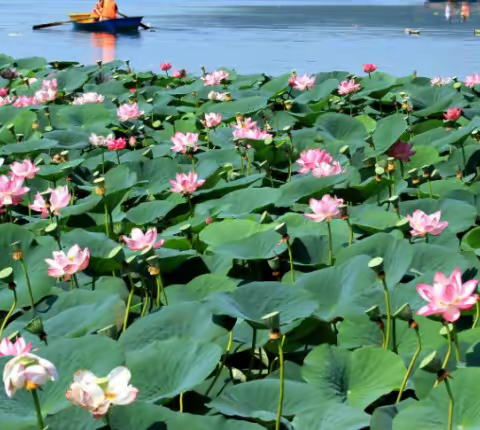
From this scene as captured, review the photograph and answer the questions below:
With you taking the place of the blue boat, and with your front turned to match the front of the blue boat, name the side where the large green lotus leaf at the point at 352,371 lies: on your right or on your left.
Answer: on your right

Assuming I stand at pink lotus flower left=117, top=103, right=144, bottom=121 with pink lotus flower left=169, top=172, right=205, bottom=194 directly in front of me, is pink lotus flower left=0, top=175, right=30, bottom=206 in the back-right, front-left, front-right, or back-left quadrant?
front-right

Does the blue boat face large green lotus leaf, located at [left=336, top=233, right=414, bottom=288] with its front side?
no

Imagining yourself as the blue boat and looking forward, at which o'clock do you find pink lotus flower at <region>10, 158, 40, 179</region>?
The pink lotus flower is roughly at 3 o'clock from the blue boat.

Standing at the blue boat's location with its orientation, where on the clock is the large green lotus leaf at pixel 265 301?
The large green lotus leaf is roughly at 3 o'clock from the blue boat.

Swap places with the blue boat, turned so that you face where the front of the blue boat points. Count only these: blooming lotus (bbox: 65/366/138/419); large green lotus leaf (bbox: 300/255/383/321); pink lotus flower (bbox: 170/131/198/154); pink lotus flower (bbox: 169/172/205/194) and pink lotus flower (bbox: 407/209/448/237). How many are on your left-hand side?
0

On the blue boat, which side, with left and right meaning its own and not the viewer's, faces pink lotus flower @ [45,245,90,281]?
right

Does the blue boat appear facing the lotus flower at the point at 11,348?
no

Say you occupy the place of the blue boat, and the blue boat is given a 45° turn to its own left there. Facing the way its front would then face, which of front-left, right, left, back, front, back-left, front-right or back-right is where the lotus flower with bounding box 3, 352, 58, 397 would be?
back-right

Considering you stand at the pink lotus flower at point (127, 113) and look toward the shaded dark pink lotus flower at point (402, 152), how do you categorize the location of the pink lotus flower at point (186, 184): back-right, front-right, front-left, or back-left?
front-right

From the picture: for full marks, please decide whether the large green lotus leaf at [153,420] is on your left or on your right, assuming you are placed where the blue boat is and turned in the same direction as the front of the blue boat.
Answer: on your right

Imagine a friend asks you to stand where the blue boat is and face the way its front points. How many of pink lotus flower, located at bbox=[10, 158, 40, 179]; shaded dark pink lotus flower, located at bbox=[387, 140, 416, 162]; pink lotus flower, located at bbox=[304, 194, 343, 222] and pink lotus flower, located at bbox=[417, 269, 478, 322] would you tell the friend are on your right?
4

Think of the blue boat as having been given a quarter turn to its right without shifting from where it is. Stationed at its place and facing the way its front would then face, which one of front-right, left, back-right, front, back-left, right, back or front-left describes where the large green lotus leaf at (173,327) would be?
front

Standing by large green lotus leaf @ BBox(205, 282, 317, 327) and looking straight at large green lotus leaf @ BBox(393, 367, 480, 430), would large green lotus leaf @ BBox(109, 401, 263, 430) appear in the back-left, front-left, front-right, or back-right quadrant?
front-right

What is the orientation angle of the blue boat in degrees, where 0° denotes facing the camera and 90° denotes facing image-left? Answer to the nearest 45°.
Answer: approximately 270°

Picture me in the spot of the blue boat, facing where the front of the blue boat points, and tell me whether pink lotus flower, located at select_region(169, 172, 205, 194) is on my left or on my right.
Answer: on my right

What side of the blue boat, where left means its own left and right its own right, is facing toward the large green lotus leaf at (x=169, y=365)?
right

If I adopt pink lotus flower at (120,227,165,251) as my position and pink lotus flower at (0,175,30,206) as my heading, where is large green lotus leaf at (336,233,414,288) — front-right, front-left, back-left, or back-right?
back-right

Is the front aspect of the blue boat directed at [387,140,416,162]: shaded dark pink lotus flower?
no

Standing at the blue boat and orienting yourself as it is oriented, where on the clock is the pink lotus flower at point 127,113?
The pink lotus flower is roughly at 3 o'clock from the blue boat.

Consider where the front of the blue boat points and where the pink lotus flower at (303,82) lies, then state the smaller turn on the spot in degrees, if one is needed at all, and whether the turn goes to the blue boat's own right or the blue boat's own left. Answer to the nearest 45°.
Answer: approximately 90° to the blue boat's own right

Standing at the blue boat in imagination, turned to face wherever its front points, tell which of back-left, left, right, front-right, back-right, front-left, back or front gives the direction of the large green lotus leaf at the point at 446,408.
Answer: right

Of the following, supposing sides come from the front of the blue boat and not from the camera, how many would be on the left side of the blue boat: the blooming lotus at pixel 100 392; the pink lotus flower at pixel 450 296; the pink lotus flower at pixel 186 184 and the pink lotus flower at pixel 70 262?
0

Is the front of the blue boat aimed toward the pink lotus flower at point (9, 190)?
no
